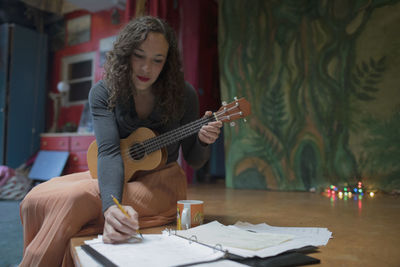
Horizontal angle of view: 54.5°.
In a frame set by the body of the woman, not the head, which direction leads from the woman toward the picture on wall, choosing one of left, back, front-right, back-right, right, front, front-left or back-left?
back

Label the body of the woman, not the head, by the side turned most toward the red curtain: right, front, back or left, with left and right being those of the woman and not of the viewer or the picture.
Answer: back

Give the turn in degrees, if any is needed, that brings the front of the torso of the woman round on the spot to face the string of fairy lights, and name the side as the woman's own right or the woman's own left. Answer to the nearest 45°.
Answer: approximately 135° to the woman's own left

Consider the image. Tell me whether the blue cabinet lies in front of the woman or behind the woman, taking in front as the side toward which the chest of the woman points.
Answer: behind

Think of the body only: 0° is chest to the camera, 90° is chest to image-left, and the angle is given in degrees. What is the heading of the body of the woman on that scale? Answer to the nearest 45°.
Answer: approximately 0°
